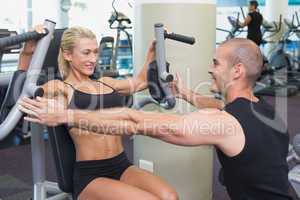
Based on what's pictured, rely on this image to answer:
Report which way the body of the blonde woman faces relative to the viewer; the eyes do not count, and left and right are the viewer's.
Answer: facing the viewer and to the right of the viewer

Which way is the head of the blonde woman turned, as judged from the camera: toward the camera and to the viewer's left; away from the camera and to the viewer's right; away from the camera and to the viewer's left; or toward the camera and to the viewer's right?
toward the camera and to the viewer's right
